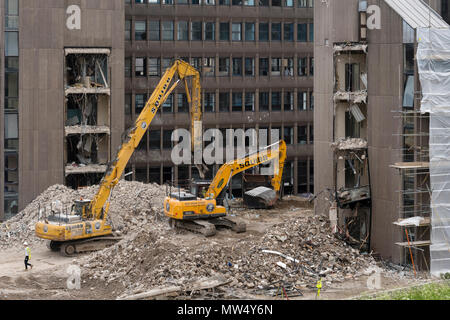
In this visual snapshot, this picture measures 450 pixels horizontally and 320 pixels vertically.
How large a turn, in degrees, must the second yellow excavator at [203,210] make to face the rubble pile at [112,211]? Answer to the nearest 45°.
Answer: approximately 135° to its left

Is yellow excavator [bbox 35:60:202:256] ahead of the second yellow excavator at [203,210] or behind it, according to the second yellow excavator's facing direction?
behind

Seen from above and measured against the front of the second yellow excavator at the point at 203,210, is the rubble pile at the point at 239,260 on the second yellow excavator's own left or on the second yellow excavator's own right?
on the second yellow excavator's own right

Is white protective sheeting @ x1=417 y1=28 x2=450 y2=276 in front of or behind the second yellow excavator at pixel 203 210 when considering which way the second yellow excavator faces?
in front

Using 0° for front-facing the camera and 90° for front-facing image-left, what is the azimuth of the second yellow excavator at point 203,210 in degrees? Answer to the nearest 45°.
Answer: approximately 270°

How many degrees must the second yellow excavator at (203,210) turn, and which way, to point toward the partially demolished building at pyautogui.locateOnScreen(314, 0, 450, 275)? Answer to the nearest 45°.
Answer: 0° — it already faces it

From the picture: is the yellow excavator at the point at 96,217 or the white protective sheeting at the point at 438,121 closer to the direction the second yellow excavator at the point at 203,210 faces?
the white protective sheeting

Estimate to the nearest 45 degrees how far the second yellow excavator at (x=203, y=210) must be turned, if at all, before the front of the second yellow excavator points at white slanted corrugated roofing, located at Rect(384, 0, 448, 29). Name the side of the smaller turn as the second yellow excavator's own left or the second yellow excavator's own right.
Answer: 0° — it already faces it
